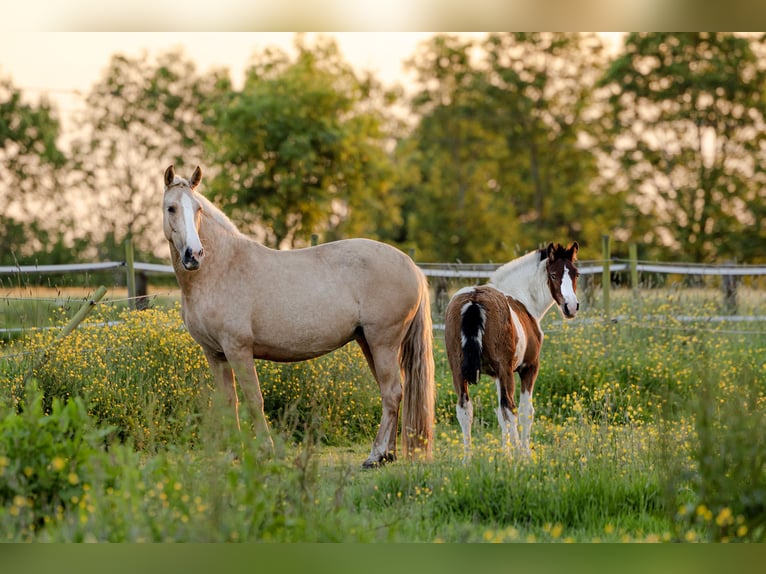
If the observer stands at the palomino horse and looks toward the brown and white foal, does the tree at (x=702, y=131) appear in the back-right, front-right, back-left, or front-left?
front-left

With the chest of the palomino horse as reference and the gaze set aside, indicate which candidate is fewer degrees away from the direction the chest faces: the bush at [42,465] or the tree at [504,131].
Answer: the bush

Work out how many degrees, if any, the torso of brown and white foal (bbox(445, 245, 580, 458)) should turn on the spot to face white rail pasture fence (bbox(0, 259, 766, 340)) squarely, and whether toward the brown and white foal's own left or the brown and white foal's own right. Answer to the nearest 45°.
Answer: approximately 45° to the brown and white foal's own left

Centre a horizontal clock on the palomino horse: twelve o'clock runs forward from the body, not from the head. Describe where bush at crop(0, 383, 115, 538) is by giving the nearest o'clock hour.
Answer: The bush is roughly at 10 o'clock from the palomino horse.

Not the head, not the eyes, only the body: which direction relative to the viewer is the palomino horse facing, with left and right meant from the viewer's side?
facing to the left of the viewer

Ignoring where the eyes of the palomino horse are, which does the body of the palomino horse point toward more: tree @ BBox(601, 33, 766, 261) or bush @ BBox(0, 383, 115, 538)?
the bush

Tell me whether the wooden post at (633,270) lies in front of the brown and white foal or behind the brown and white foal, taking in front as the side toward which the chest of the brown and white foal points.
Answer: in front

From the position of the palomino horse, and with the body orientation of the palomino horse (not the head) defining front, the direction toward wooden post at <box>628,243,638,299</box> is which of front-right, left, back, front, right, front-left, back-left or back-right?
back-right

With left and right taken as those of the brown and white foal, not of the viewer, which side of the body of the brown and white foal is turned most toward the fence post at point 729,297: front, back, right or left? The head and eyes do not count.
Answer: front

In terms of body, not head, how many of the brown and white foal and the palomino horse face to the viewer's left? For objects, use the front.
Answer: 1

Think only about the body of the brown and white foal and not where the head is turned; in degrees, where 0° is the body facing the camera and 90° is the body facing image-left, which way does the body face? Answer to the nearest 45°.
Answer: approximately 225°

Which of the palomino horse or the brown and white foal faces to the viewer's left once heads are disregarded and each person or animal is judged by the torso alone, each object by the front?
the palomino horse

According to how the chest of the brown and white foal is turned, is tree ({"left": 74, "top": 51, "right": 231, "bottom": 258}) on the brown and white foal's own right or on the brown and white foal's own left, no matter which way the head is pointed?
on the brown and white foal's own left

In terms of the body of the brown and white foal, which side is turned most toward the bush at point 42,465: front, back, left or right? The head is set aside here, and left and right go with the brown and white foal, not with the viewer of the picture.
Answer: back

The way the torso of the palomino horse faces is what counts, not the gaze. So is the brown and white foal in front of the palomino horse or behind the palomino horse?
behind

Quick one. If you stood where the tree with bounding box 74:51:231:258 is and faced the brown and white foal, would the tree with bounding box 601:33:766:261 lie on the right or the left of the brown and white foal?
left

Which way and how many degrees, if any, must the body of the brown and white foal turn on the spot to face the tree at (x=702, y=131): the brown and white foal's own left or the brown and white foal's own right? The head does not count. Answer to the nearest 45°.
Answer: approximately 45° to the brown and white foal's own left

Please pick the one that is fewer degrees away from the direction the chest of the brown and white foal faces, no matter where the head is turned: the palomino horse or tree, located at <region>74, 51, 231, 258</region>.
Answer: the tree
